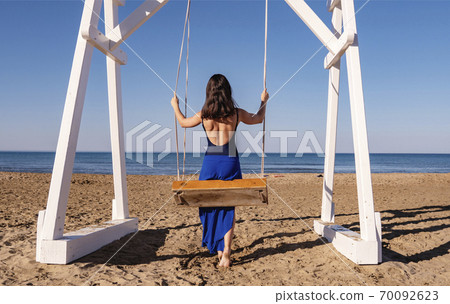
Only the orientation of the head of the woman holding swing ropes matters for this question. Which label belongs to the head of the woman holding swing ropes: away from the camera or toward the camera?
away from the camera

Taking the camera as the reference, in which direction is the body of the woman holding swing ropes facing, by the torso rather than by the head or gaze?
away from the camera
